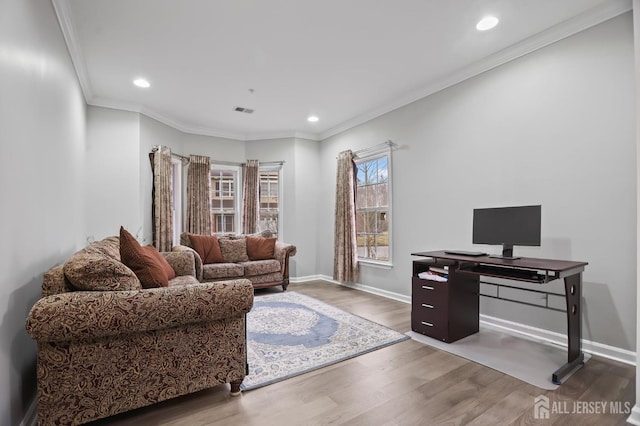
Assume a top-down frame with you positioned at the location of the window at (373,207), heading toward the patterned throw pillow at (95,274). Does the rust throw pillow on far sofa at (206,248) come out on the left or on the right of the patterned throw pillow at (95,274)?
right

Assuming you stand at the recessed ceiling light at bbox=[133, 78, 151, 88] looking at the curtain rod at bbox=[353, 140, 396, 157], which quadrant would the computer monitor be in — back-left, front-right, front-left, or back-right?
front-right

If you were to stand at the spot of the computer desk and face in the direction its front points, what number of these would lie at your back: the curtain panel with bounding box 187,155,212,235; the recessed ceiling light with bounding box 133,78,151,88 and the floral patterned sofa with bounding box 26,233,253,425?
0

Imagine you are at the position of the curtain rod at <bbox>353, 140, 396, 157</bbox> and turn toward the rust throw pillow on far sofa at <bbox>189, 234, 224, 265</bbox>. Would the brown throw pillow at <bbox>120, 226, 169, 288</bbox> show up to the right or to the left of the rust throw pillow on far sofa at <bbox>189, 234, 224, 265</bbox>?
left

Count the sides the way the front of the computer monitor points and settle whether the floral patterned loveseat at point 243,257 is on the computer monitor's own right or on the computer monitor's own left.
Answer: on the computer monitor's own right

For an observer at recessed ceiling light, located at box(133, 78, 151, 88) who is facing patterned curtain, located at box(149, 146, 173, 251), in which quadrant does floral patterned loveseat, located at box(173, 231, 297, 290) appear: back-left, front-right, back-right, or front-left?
front-right

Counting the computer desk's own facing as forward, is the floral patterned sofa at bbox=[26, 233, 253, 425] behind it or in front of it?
in front

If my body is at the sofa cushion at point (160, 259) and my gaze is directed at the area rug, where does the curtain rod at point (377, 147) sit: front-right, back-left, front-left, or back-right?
front-left

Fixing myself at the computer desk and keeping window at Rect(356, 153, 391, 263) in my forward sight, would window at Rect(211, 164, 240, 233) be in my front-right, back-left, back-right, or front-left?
front-left

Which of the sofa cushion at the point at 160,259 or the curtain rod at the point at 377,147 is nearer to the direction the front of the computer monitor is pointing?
the sofa cushion

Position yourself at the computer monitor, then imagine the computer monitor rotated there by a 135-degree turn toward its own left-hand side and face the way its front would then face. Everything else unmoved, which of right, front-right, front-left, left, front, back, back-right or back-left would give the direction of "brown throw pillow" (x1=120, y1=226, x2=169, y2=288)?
back-right

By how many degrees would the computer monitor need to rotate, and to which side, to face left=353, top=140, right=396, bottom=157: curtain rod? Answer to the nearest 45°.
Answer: approximately 90° to its right

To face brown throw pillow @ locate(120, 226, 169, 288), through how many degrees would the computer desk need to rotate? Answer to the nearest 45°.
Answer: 0° — it already faces it

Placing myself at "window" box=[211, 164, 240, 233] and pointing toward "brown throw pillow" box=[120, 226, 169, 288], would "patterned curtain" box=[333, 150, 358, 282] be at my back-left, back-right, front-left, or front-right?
front-left

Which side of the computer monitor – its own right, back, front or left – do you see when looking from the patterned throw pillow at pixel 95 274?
front

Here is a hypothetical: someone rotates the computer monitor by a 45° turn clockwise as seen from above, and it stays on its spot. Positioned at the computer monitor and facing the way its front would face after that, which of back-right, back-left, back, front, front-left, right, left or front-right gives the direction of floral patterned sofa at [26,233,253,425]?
front-left

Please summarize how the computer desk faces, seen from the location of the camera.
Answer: facing the viewer and to the left of the viewer

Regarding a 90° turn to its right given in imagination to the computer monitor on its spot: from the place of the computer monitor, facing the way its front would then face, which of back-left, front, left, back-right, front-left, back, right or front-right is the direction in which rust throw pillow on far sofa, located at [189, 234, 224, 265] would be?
front-left

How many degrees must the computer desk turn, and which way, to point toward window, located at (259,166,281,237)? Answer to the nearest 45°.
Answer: approximately 90° to its right
